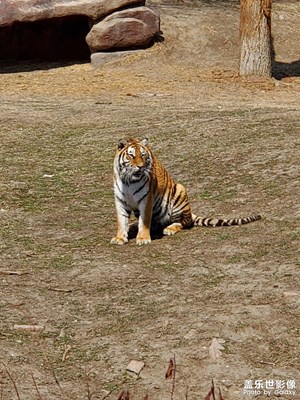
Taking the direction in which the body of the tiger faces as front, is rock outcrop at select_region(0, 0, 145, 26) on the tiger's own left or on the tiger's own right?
on the tiger's own right

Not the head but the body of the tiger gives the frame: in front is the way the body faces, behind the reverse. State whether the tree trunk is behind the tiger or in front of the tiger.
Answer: behind

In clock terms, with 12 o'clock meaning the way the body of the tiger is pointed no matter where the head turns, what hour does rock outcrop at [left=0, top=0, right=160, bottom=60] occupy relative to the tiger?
The rock outcrop is roughly at 4 o'clock from the tiger.

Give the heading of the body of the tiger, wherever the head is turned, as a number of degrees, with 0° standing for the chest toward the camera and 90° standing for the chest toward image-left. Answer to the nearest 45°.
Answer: approximately 45°

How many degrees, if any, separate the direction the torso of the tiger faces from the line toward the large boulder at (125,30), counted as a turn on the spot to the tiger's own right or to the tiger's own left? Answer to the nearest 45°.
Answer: approximately 135° to the tiger's own right
